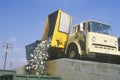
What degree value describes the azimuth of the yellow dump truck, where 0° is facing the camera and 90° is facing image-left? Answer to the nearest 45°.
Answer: approximately 315°
